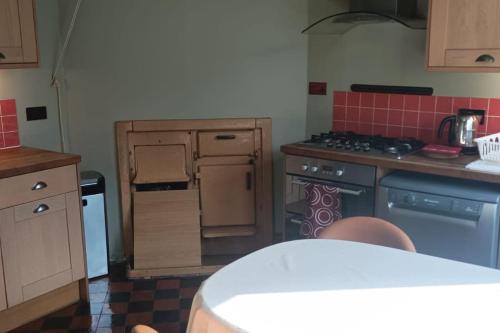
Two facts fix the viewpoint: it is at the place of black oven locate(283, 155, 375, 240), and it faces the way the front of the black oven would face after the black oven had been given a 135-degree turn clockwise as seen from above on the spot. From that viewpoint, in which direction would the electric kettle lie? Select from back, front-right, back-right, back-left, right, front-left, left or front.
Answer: right

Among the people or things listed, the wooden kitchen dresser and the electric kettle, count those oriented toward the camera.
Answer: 1

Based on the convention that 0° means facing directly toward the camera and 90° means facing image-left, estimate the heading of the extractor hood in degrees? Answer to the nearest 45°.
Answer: approximately 45°

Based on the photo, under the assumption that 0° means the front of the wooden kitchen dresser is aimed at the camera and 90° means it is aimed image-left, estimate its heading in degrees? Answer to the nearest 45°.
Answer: approximately 0°

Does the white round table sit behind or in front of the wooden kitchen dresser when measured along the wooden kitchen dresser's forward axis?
in front

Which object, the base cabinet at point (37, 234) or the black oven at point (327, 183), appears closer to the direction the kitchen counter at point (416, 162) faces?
the base cabinet

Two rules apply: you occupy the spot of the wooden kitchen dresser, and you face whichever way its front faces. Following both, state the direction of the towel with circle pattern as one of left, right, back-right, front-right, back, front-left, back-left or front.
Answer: front-left

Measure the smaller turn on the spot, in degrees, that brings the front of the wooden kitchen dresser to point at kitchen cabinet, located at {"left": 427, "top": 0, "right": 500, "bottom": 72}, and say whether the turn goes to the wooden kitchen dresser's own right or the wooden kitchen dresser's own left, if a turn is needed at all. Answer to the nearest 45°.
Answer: approximately 45° to the wooden kitchen dresser's own left

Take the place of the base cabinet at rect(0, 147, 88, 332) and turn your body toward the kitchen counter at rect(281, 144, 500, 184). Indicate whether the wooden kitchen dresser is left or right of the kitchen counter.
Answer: left
